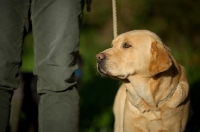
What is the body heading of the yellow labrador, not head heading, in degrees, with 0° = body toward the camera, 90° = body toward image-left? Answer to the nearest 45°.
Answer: approximately 45°
